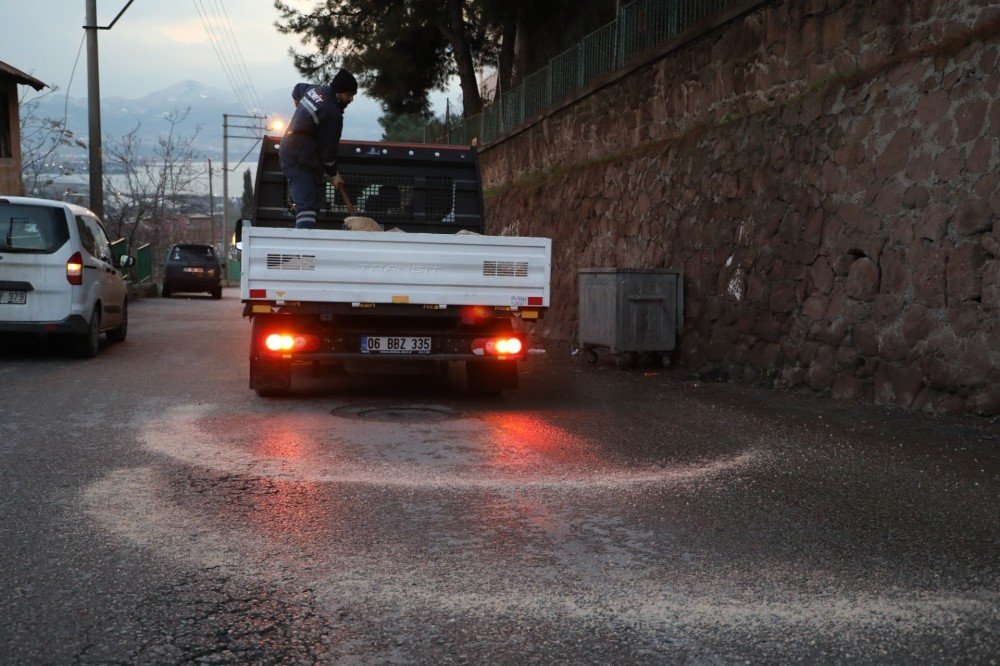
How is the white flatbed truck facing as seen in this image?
away from the camera

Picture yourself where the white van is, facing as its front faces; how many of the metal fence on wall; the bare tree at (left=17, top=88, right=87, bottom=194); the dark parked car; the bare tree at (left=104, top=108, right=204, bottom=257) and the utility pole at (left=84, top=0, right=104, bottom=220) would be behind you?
0

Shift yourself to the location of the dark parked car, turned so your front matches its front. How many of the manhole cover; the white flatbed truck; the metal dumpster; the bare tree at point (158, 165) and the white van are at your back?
4

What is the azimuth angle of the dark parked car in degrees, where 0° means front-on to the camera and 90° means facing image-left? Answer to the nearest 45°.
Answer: approximately 180°

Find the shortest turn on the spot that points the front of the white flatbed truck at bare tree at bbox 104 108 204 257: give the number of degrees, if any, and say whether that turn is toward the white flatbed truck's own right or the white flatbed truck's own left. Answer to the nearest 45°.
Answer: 0° — it already faces it

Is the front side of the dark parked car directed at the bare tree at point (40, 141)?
no

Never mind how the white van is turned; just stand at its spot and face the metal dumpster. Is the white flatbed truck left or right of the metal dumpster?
right

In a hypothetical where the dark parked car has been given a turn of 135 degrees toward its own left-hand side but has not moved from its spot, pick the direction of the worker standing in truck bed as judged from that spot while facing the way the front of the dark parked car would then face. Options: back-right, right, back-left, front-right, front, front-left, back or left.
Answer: front-left

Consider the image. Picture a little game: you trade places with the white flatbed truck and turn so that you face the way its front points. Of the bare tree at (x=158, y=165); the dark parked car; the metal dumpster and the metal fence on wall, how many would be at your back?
0

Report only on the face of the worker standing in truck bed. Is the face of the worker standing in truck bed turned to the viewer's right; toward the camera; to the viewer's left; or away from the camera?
to the viewer's right

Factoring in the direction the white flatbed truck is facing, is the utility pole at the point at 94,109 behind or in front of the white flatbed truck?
in front

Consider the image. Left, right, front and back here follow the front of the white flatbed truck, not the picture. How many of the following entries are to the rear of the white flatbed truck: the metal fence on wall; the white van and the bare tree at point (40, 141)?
0

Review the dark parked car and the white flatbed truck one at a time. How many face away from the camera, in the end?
2

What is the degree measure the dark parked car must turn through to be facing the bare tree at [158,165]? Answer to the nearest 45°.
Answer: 0° — it already faces it

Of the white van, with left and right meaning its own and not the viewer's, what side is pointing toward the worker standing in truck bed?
right

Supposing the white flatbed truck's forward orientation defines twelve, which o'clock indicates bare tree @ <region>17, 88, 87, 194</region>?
The bare tree is roughly at 11 o'clock from the white flatbed truck.

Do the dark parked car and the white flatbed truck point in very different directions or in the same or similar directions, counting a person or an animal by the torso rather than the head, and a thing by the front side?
same or similar directions

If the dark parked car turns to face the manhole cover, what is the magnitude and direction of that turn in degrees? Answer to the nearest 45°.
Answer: approximately 180°
